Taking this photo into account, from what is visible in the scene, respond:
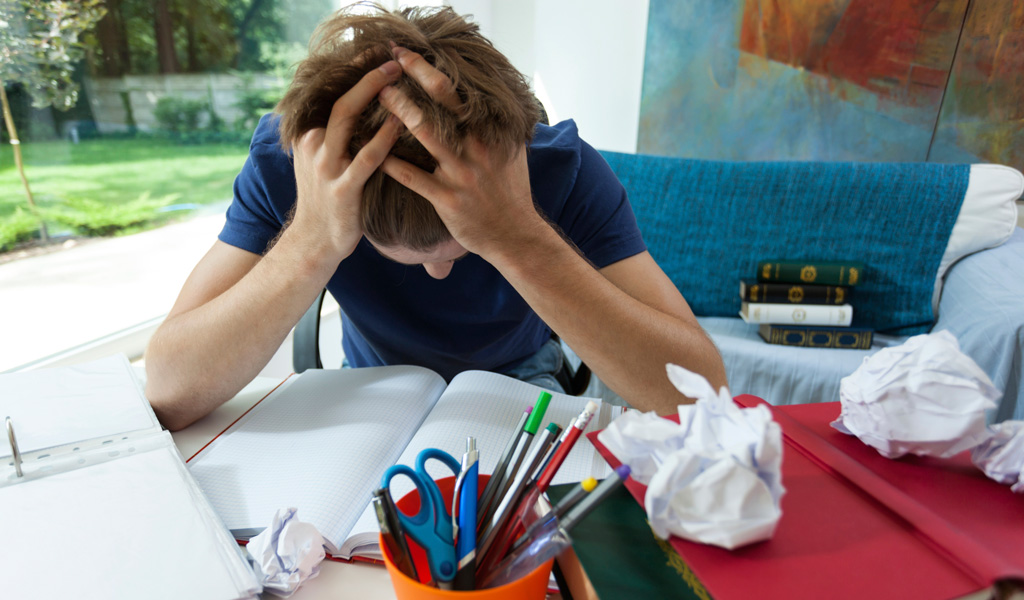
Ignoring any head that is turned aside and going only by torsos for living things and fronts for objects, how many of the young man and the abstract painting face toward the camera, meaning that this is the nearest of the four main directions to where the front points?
2

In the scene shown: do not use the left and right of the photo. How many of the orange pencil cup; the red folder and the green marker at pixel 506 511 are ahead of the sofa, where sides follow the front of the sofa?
3

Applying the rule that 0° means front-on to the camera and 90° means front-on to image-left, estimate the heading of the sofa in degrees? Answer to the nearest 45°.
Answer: approximately 0°

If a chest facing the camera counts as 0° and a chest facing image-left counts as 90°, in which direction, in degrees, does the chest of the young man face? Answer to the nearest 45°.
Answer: approximately 0°

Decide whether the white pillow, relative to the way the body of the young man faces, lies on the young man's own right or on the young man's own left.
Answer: on the young man's own left

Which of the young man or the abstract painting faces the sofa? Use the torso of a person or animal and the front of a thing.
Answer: the abstract painting

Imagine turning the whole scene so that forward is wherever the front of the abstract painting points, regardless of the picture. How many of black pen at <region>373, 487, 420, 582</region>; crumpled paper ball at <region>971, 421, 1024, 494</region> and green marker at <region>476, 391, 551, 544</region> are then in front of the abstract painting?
3

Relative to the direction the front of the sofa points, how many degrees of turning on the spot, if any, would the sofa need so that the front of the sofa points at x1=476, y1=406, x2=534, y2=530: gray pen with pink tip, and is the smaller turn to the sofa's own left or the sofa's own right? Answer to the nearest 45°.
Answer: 0° — it already faces it

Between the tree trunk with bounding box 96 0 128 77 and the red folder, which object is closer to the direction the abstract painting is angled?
the red folder
